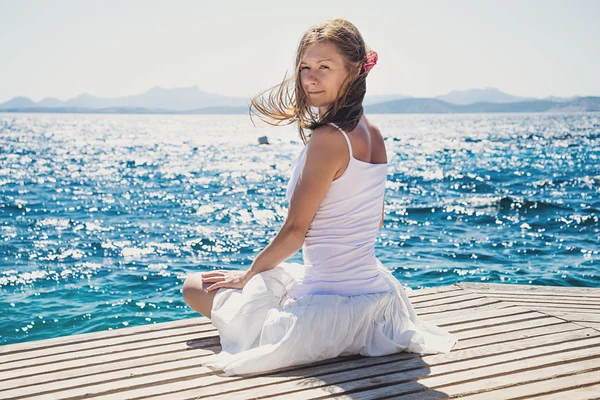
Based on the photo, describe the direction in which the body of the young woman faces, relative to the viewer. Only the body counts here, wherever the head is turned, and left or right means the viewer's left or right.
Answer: facing away from the viewer and to the left of the viewer
